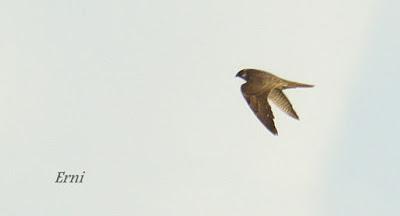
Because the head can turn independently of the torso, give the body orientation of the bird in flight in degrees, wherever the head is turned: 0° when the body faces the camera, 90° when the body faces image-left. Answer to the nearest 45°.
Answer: approximately 90°
